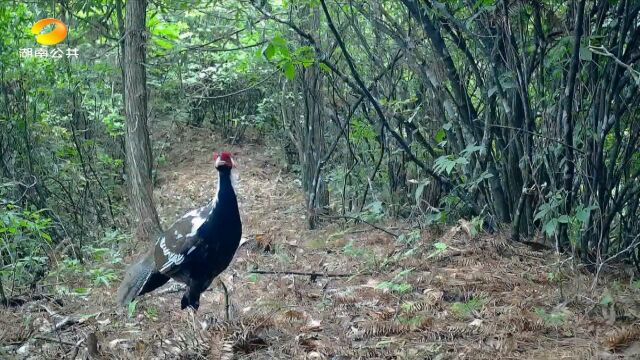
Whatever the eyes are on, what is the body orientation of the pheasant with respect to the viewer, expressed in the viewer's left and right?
facing the viewer and to the right of the viewer

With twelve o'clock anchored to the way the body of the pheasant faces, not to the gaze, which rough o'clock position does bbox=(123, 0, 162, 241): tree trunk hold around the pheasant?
The tree trunk is roughly at 7 o'clock from the pheasant.
